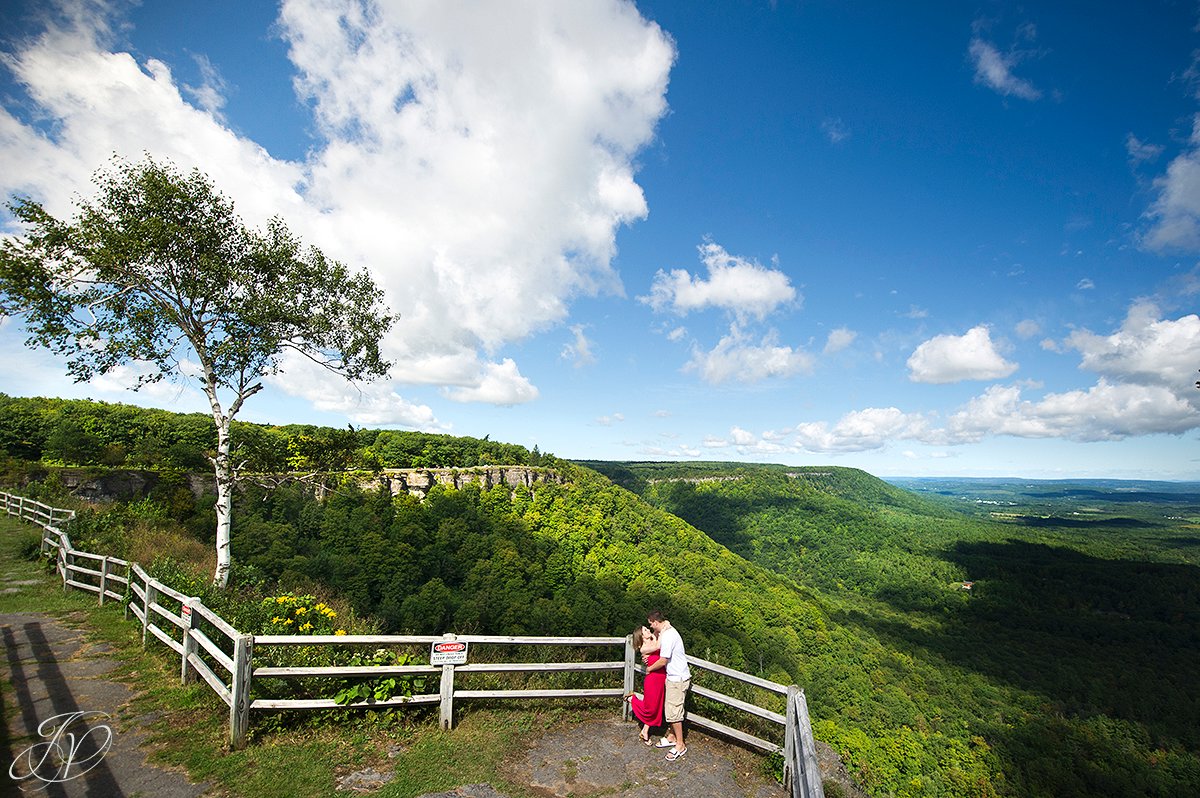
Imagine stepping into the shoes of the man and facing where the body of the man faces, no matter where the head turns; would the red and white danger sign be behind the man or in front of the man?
in front

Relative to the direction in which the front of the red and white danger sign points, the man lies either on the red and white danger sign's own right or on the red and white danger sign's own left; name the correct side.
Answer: on the red and white danger sign's own left

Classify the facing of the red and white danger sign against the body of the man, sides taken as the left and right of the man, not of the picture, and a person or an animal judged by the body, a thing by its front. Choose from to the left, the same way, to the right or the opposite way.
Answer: to the left

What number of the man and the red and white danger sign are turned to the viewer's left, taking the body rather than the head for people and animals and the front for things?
1

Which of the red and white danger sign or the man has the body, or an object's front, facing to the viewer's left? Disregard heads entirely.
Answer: the man

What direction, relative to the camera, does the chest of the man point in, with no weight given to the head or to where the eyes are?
to the viewer's left

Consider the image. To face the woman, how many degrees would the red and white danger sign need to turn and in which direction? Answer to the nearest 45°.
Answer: approximately 90° to its left

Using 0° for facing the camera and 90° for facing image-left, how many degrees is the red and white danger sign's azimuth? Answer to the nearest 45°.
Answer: approximately 0°
